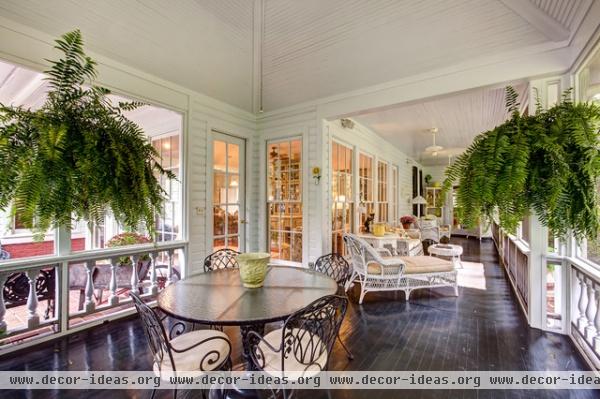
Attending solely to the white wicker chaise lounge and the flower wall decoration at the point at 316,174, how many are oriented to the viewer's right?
1

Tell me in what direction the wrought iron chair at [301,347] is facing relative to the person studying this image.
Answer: facing away from the viewer and to the left of the viewer

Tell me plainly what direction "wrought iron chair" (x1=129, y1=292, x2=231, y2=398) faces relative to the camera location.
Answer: facing away from the viewer and to the right of the viewer

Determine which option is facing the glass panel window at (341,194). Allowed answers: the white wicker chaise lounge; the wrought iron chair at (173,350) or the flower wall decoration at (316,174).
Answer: the wrought iron chair

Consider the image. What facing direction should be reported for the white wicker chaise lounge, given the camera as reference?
facing to the right of the viewer

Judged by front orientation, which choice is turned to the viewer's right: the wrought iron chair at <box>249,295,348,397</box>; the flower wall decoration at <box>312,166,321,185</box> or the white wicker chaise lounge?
the white wicker chaise lounge

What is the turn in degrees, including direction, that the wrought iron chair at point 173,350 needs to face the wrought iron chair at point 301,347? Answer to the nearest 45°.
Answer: approximately 45° to its right

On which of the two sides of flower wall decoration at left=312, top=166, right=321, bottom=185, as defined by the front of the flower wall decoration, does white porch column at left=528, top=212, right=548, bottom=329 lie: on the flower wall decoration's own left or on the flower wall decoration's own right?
on the flower wall decoration's own left

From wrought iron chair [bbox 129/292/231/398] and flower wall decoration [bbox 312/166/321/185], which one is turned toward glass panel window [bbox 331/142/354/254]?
the wrought iron chair

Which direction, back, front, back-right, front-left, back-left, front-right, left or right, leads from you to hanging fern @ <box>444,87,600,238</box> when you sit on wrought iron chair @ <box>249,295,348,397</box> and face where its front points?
back-right

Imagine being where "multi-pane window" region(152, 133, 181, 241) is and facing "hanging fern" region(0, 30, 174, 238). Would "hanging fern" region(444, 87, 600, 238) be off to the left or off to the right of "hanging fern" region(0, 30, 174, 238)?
left

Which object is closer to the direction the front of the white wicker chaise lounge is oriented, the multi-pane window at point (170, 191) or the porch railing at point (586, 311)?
the porch railing

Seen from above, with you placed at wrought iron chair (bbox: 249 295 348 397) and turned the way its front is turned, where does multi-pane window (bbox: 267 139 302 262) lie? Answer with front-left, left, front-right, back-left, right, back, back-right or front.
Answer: front-right

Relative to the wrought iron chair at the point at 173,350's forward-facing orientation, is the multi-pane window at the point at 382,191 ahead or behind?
ahead
